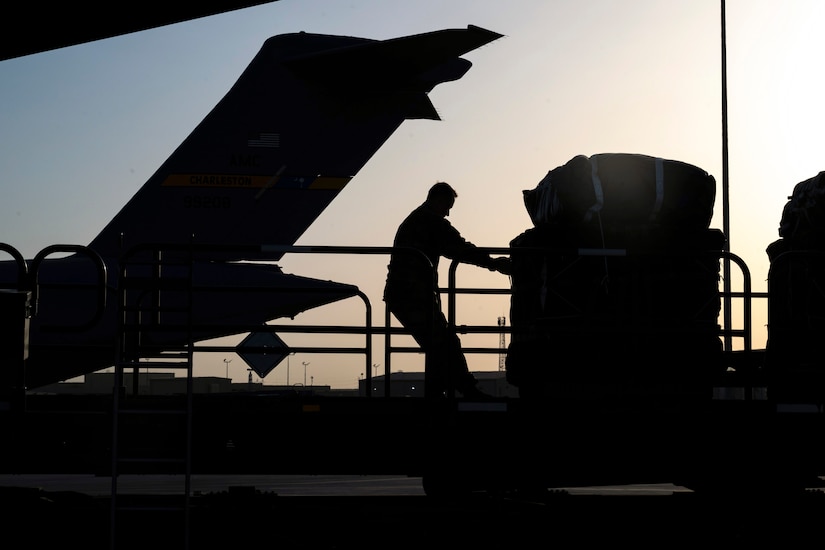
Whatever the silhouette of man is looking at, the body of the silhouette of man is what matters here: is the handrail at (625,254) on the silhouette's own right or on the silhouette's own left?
on the silhouette's own right

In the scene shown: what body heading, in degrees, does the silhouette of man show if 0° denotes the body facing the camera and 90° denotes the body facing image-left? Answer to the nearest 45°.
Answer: approximately 270°

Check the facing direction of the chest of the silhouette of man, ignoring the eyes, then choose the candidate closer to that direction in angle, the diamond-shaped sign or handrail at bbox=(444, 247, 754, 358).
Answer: the handrail

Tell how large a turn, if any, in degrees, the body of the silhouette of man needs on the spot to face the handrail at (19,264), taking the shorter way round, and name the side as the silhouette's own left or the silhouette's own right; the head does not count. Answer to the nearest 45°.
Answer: approximately 135° to the silhouette's own right

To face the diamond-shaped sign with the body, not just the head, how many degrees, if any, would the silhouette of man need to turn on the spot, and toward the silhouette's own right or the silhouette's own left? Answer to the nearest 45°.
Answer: approximately 180°
